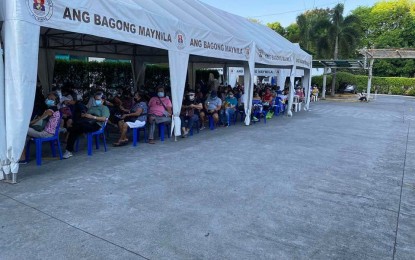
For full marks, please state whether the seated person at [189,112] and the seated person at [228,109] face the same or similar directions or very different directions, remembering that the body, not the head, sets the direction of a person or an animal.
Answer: same or similar directions

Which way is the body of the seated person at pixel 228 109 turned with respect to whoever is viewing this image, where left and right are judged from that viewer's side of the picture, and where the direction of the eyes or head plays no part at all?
facing the viewer and to the left of the viewer

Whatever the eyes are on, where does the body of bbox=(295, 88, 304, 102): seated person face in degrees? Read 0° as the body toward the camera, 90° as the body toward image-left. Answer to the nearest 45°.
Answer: approximately 45°

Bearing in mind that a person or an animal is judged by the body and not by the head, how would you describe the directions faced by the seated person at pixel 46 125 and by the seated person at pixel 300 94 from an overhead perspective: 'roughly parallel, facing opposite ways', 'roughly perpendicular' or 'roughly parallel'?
roughly parallel

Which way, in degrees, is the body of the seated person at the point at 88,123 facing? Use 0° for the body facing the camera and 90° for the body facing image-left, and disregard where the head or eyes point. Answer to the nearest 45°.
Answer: approximately 45°

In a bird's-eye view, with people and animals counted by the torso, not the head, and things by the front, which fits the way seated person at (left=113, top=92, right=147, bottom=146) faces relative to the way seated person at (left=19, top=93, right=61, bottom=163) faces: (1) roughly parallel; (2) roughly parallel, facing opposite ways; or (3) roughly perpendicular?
roughly parallel

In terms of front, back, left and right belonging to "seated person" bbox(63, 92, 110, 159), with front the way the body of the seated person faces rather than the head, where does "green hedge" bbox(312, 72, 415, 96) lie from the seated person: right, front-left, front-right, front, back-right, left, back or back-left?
back
